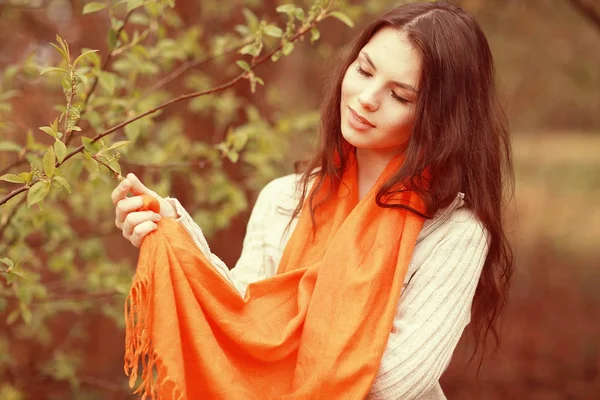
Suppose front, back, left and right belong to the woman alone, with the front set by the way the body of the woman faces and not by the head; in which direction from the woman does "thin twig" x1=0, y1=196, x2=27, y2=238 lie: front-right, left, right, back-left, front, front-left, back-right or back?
front-right

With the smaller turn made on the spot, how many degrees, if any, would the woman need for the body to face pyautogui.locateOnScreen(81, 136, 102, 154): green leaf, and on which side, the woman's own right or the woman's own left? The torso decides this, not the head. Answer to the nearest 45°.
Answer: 0° — they already face it

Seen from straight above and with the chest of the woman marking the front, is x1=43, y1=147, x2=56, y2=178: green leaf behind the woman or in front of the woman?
in front

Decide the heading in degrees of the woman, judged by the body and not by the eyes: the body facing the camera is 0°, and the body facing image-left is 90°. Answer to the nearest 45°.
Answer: approximately 45°

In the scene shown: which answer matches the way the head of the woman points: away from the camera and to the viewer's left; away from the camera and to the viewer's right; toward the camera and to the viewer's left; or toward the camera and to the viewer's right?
toward the camera and to the viewer's left
